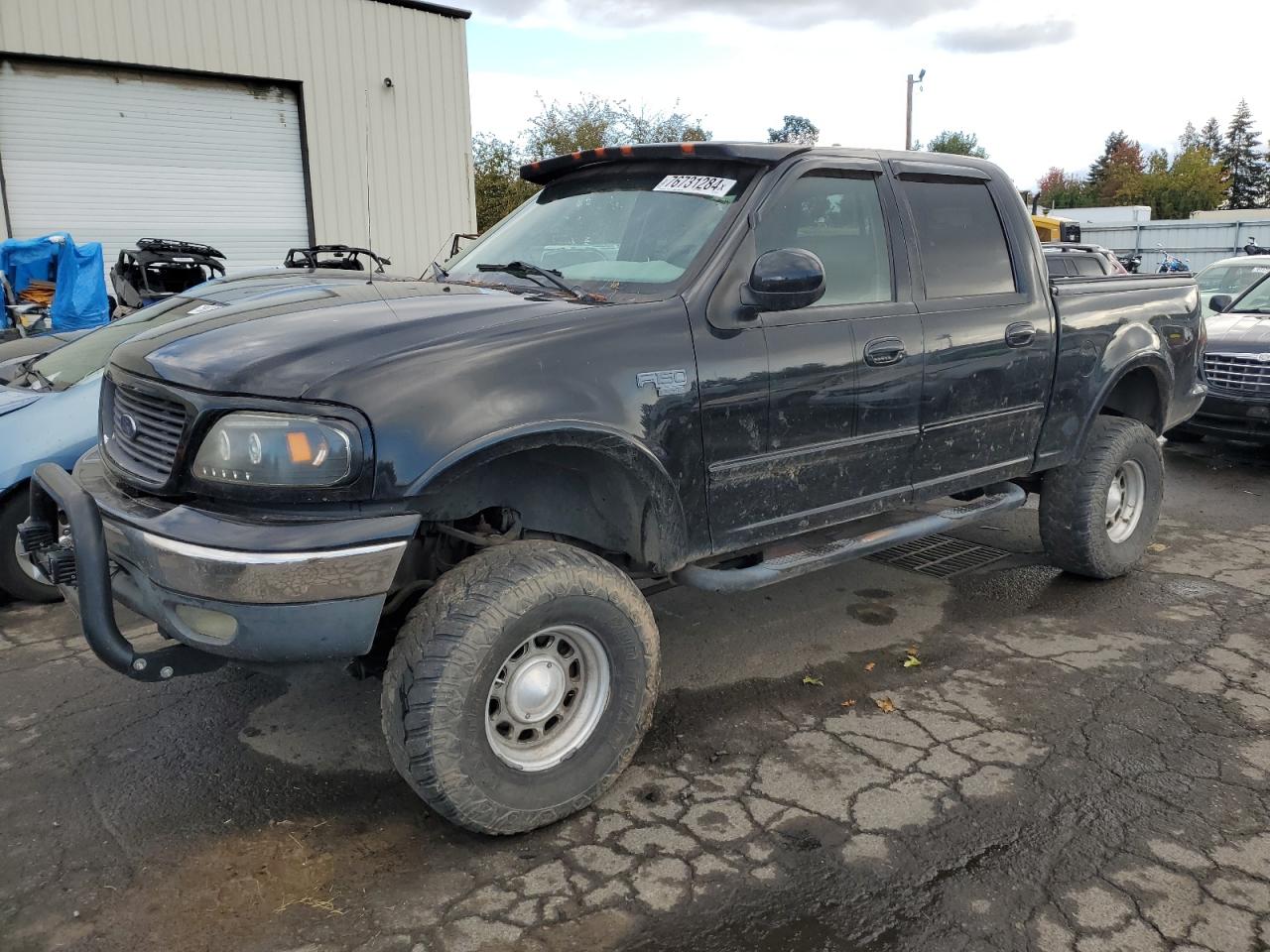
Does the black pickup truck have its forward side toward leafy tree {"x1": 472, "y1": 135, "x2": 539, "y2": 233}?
no

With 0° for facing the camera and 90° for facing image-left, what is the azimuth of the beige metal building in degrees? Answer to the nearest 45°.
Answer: approximately 0°

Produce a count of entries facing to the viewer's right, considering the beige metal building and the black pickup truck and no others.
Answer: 0

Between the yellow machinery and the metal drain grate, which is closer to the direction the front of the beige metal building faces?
the metal drain grate

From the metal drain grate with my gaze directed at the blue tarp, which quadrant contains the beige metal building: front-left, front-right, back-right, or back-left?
front-right

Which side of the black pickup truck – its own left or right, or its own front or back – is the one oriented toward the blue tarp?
right

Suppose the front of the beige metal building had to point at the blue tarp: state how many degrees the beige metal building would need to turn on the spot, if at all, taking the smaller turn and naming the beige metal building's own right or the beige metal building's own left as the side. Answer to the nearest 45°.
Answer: approximately 45° to the beige metal building's own right

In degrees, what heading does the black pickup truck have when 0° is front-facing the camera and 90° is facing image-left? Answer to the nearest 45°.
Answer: approximately 45°

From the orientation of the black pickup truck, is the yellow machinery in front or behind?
behind

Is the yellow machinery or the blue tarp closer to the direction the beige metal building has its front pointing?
the blue tarp

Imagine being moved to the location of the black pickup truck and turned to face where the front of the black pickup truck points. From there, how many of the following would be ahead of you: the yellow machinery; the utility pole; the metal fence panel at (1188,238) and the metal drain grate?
0

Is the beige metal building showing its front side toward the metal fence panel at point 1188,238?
no

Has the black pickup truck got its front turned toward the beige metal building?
no

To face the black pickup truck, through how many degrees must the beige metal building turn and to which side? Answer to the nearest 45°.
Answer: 0° — it already faces it
